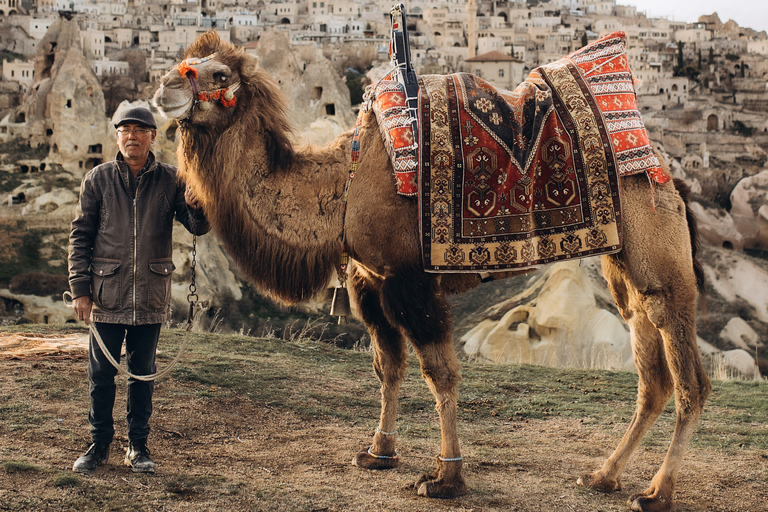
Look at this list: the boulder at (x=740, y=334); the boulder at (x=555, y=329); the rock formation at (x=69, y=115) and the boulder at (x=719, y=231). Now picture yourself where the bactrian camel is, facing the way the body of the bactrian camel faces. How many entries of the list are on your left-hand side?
0

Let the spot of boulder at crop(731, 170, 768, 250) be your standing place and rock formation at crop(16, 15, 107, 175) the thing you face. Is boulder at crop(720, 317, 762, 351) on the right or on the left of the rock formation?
left

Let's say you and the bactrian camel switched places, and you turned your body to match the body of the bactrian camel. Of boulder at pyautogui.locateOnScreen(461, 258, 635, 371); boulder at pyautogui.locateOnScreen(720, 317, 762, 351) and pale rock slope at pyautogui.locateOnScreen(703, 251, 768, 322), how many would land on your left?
0

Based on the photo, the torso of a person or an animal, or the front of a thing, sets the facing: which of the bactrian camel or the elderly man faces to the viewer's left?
the bactrian camel

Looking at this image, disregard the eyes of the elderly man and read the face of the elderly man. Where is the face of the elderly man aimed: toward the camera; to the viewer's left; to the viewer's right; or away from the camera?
toward the camera

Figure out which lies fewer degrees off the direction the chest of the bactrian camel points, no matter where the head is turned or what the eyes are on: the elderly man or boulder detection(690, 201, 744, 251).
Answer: the elderly man

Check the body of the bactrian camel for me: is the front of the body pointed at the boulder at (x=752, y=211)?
no

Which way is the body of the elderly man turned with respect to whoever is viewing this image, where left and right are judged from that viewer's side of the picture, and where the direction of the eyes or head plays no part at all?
facing the viewer

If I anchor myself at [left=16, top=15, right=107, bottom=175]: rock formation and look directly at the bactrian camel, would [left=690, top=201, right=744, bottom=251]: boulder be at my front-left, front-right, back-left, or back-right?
front-left

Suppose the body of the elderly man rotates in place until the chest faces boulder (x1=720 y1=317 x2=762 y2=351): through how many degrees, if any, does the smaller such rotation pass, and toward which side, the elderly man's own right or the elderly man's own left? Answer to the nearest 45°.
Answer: approximately 135° to the elderly man's own left

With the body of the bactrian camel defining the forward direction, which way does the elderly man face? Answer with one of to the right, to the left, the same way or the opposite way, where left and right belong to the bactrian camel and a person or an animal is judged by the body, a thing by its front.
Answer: to the left

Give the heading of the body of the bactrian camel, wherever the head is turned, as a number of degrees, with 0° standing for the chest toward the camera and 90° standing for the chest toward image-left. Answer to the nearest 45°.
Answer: approximately 90°

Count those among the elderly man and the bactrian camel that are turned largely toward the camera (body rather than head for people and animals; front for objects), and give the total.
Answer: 1

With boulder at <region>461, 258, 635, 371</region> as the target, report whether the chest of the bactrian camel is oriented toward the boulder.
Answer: no

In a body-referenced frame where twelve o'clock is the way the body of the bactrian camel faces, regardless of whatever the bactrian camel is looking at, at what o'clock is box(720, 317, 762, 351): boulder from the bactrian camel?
The boulder is roughly at 4 o'clock from the bactrian camel.

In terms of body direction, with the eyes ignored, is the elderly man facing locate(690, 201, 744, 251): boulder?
no

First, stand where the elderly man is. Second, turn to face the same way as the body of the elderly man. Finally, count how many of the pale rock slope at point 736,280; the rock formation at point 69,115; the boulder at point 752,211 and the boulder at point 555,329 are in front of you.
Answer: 0

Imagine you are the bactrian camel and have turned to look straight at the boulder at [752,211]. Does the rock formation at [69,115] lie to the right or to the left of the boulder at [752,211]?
left
